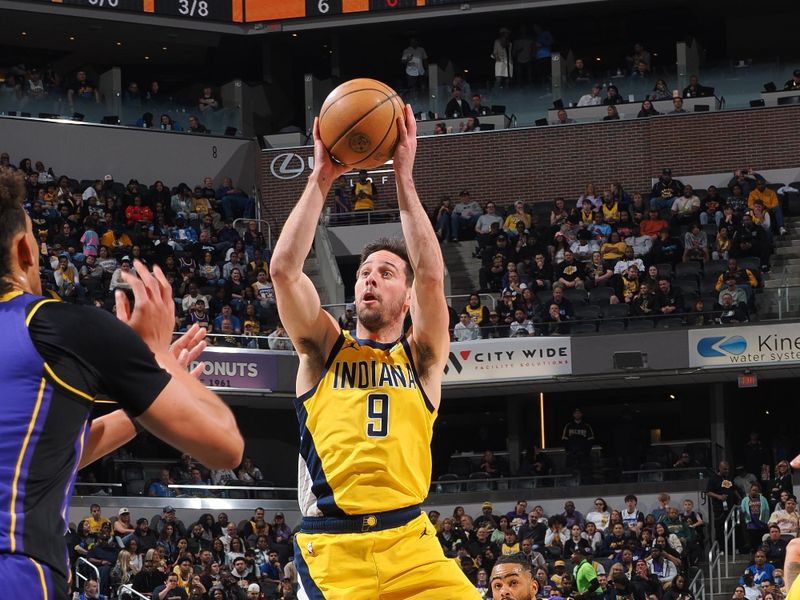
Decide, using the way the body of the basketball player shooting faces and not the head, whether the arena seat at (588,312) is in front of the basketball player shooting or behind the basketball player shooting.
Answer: behind

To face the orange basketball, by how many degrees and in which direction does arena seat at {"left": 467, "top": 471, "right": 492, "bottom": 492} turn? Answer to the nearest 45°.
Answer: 0° — it already faces it

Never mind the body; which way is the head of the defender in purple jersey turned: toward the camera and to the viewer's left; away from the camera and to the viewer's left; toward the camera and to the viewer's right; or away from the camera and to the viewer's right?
away from the camera and to the viewer's right

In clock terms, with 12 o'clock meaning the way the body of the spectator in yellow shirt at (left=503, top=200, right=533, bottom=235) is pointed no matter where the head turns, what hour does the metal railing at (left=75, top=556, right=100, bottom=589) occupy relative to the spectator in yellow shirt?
The metal railing is roughly at 1 o'clock from the spectator in yellow shirt.

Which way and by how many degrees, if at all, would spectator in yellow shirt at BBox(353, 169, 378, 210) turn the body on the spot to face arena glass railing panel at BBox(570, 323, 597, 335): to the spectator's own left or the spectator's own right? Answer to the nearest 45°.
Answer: approximately 45° to the spectator's own left

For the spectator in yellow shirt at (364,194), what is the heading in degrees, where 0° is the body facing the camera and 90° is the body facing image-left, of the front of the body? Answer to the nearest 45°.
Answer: approximately 0°
